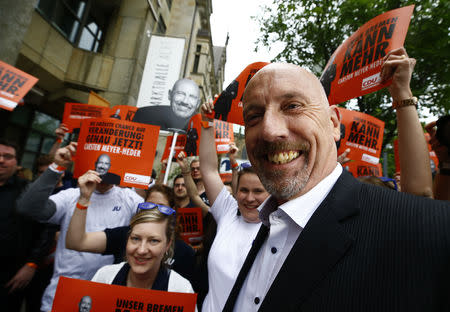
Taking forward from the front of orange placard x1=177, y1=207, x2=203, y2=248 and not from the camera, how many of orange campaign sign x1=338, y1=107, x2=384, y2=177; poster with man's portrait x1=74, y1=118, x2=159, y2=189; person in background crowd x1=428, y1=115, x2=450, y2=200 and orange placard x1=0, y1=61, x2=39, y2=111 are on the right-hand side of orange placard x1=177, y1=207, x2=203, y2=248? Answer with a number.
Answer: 2

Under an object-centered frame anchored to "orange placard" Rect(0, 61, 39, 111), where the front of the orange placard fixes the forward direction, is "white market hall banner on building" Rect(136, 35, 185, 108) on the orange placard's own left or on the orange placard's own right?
on the orange placard's own left

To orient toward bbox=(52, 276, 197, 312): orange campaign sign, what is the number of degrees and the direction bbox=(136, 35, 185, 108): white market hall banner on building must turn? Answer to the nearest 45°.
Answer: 0° — it already faces it

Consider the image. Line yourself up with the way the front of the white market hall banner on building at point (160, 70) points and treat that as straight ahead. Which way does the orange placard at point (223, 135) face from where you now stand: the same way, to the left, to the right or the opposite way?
the same way

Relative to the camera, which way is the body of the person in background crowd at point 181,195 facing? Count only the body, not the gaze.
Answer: toward the camera

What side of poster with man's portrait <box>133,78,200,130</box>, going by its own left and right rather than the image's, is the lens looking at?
front

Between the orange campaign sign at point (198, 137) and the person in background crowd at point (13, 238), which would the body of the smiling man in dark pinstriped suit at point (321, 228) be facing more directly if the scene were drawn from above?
the person in background crowd

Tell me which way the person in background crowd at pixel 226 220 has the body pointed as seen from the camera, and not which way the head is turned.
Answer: toward the camera

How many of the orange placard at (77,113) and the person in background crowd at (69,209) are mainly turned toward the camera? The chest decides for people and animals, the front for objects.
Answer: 2

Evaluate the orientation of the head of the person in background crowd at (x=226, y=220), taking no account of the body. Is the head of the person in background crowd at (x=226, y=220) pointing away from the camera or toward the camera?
toward the camera

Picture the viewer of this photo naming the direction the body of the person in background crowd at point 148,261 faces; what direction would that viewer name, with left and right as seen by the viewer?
facing the viewer
